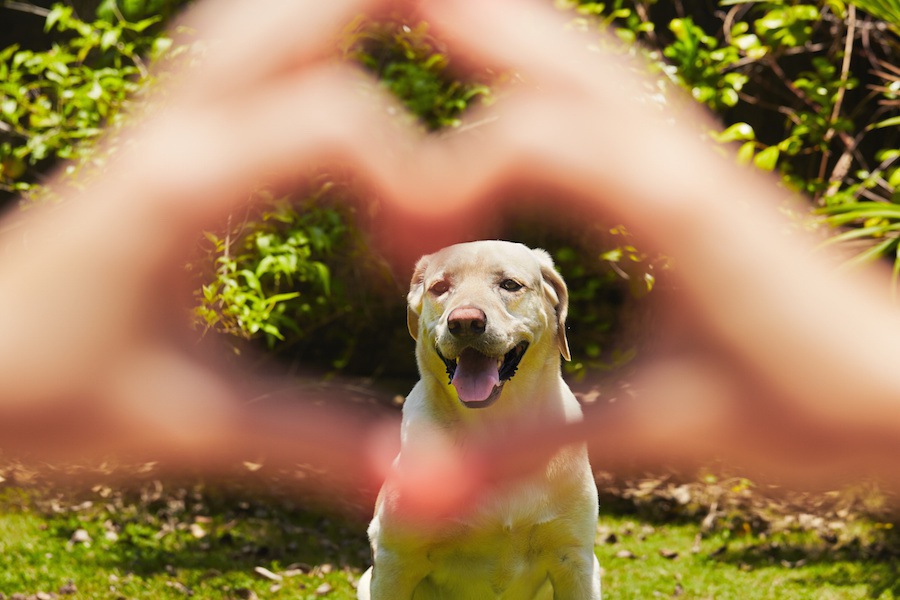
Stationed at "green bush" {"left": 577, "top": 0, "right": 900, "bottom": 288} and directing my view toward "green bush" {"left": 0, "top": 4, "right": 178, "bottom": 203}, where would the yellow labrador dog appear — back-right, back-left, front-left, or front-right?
front-left

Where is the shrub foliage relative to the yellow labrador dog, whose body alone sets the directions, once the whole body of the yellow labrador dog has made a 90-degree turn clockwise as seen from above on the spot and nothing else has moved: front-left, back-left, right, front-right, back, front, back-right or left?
right

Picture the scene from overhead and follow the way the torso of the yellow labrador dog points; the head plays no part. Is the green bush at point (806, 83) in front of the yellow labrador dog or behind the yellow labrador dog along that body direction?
behind

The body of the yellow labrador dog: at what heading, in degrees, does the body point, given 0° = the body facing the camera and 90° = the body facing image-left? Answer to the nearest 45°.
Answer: approximately 0°

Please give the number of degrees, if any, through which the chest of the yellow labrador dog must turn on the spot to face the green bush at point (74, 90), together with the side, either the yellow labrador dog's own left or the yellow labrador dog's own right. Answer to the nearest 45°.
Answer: approximately 135° to the yellow labrador dog's own right
